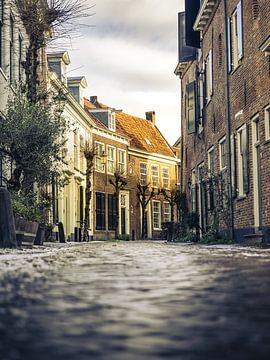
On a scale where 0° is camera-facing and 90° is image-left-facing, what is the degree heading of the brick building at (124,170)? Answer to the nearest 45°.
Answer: approximately 315°

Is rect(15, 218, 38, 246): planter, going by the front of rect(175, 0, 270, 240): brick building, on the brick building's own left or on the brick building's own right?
on the brick building's own left

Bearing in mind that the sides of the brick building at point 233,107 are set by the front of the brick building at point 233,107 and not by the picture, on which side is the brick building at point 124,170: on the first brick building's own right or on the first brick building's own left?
on the first brick building's own right

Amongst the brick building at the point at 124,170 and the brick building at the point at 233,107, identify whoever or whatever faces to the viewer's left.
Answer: the brick building at the point at 233,107

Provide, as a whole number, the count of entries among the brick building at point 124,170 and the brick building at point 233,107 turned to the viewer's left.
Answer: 1

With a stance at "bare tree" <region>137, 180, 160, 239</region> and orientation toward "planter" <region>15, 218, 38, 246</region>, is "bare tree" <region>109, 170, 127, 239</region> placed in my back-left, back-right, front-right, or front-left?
front-right

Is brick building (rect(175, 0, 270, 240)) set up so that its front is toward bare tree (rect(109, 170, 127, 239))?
no

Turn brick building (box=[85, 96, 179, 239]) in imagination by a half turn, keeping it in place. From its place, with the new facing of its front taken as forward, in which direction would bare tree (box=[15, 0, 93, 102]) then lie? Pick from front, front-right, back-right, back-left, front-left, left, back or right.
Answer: back-left

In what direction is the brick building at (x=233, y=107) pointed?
to the viewer's left

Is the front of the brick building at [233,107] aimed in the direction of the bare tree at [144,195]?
no

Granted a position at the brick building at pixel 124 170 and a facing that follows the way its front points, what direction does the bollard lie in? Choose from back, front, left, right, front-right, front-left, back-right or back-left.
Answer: front-right

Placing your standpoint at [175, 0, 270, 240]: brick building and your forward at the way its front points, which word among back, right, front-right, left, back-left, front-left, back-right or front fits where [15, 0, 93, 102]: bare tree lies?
front
